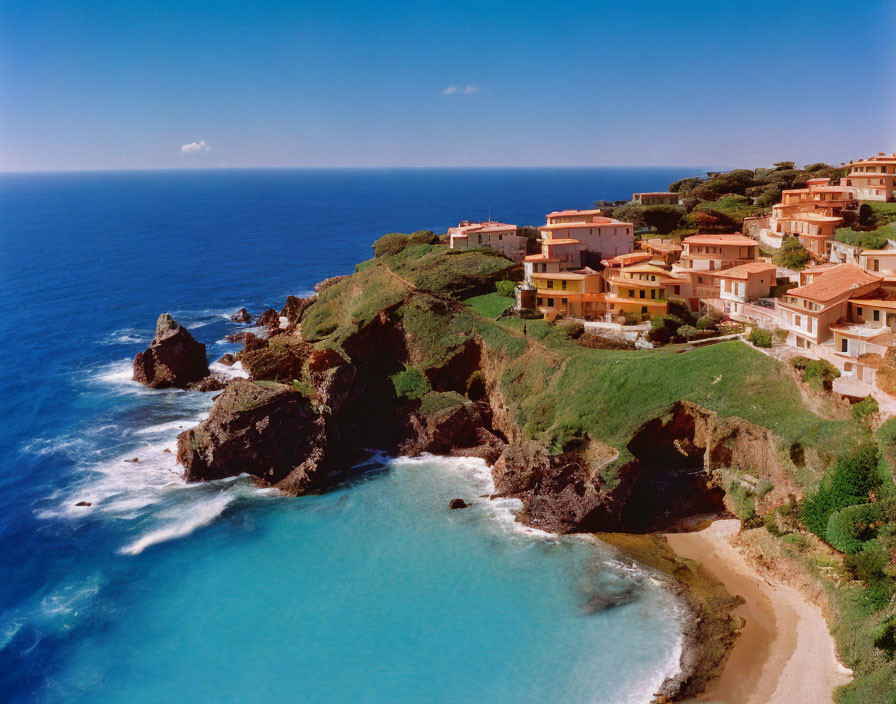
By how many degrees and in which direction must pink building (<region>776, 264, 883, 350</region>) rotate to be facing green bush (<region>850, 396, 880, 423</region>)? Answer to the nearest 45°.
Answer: approximately 45° to its left

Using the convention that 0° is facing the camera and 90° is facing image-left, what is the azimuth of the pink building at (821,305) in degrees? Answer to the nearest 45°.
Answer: approximately 45°
